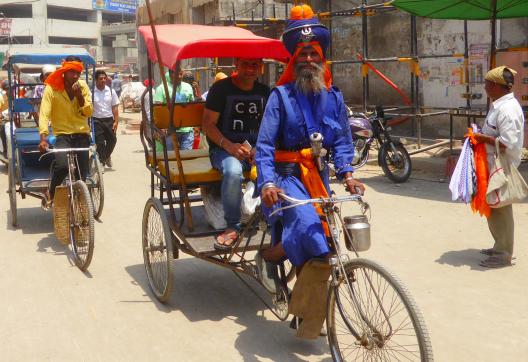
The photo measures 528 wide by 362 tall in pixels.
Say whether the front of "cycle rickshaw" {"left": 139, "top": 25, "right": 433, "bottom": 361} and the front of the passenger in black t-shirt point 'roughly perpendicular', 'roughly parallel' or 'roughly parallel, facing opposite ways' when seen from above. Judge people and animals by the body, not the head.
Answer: roughly parallel

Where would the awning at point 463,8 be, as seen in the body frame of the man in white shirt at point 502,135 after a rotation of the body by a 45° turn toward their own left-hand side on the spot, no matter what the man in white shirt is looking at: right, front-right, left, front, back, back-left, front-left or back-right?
back-right

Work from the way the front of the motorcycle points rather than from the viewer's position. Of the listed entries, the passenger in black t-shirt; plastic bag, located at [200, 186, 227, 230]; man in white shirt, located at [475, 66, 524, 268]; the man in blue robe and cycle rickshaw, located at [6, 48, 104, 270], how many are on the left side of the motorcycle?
0

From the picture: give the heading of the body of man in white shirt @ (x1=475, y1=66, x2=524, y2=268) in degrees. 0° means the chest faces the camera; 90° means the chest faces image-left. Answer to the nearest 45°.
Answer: approximately 90°

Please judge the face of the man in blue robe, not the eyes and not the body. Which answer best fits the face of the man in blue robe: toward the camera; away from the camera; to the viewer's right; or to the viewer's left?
toward the camera

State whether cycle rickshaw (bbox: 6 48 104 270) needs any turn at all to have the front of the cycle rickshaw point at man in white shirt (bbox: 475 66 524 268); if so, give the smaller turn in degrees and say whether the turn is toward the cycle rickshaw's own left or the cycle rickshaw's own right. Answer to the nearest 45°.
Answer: approximately 45° to the cycle rickshaw's own left

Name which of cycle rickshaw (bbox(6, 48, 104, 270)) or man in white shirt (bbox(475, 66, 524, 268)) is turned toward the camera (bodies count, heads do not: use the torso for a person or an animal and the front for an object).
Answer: the cycle rickshaw

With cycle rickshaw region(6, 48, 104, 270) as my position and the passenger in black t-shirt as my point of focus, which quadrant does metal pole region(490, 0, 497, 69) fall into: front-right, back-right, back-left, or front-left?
front-left

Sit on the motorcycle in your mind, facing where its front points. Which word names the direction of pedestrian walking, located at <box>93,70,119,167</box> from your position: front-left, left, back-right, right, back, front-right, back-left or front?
back-right

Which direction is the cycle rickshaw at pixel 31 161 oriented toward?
toward the camera

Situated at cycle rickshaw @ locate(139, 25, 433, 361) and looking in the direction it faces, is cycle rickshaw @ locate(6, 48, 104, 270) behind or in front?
behind

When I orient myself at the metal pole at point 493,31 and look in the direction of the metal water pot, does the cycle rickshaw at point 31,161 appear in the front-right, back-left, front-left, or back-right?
front-right

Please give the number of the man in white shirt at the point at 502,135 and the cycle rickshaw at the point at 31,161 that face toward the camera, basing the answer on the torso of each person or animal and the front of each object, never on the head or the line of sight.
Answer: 1

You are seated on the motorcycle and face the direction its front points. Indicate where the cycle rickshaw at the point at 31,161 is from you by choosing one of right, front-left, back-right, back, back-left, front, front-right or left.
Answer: right

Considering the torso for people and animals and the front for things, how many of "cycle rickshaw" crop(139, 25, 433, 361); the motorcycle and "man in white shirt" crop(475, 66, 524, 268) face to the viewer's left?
1

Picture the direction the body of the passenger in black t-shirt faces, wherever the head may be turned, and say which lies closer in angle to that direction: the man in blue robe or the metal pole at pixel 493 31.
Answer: the man in blue robe

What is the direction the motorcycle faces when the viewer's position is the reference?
facing the viewer and to the right of the viewer

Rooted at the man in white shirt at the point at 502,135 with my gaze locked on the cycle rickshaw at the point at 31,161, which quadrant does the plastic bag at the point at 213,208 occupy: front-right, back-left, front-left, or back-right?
front-left

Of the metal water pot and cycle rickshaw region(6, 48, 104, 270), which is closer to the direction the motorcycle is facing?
the metal water pot
